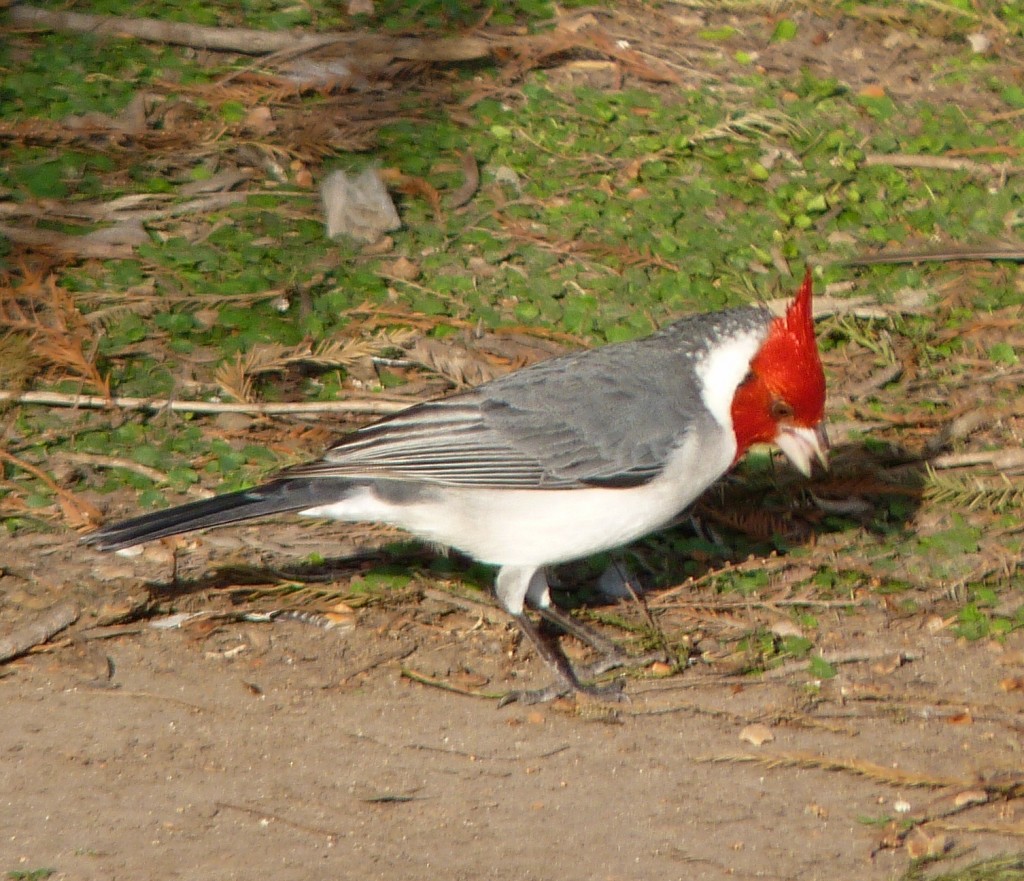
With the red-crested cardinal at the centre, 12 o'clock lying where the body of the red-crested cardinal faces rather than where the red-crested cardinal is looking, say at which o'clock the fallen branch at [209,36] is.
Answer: The fallen branch is roughly at 8 o'clock from the red-crested cardinal.

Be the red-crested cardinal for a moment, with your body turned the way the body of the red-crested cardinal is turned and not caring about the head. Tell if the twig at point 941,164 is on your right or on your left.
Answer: on your left

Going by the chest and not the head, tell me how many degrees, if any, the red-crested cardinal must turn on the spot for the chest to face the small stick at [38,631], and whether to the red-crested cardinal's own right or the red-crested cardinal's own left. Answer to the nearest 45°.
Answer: approximately 180°

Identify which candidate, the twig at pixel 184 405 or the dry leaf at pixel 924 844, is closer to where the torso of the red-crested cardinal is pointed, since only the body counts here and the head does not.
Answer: the dry leaf

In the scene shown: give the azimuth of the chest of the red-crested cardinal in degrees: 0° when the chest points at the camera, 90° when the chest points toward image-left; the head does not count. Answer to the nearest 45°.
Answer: approximately 270°

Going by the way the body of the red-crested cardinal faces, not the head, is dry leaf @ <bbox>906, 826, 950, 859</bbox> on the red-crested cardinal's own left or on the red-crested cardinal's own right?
on the red-crested cardinal's own right
